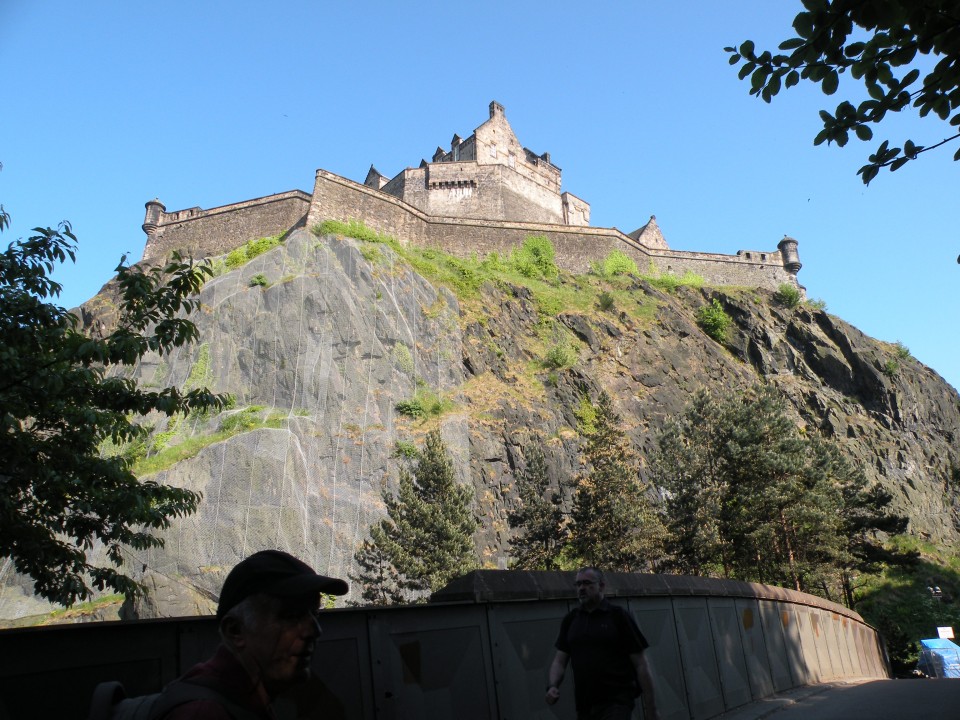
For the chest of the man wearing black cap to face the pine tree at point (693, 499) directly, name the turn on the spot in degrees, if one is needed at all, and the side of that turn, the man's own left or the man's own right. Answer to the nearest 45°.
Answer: approximately 45° to the man's own left

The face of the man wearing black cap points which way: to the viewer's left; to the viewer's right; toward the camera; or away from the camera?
to the viewer's right

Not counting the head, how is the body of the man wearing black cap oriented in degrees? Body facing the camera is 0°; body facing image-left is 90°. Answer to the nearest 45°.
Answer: approximately 270°

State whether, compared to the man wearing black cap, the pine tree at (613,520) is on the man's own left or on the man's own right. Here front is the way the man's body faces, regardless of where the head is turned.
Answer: on the man's own left

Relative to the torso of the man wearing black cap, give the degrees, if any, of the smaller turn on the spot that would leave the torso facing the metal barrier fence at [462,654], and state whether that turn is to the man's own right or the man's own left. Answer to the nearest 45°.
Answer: approximately 90° to the man's own left

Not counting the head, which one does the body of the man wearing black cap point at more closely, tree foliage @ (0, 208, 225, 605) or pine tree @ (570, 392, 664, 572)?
the pine tree

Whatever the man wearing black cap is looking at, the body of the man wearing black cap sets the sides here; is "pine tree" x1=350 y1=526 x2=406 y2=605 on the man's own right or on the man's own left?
on the man's own left

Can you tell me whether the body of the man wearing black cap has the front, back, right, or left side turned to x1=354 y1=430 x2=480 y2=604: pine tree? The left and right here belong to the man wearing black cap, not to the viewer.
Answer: left

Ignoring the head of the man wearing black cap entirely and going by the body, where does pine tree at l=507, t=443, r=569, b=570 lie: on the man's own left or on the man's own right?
on the man's own left
